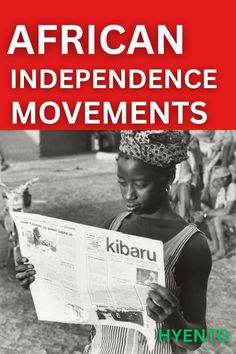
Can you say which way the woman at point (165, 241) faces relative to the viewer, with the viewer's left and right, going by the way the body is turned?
facing the viewer and to the left of the viewer

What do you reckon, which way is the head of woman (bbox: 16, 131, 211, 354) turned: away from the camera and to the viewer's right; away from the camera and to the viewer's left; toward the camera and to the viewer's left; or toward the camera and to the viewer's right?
toward the camera and to the viewer's left
